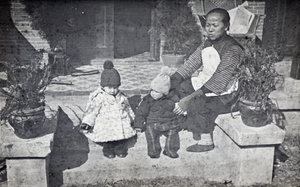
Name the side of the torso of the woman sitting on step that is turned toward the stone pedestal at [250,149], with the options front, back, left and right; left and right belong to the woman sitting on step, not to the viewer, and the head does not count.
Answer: left

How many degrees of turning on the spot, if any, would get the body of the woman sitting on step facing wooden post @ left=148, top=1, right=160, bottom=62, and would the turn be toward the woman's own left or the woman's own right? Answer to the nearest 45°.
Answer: approximately 90° to the woman's own right

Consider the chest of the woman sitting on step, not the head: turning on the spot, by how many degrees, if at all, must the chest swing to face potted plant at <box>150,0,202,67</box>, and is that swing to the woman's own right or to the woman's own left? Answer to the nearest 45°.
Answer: approximately 135° to the woman's own right

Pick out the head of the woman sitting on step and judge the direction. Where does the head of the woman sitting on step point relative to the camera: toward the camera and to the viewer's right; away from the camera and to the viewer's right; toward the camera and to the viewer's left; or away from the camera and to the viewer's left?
toward the camera and to the viewer's left

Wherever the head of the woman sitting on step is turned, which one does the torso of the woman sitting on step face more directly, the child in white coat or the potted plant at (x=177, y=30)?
the child in white coat

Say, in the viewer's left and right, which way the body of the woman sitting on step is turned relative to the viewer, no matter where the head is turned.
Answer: facing the viewer and to the left of the viewer

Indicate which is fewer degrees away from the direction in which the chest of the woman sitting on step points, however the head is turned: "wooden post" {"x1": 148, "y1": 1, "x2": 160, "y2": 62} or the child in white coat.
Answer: the child in white coat

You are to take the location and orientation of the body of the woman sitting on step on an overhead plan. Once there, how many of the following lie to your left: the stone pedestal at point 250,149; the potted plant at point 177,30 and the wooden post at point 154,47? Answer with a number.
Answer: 1

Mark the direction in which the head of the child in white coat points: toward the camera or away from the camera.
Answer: toward the camera

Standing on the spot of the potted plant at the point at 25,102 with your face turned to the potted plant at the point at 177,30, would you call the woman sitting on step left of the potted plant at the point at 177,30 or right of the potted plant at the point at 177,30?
right
